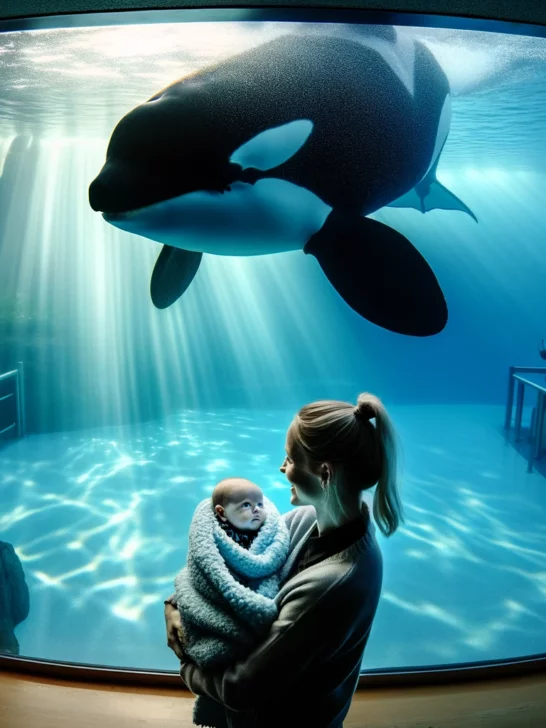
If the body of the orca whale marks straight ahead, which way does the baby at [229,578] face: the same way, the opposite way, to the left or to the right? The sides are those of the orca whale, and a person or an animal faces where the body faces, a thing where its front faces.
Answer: to the left

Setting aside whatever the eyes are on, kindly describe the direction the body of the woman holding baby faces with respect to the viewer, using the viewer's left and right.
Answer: facing to the left of the viewer

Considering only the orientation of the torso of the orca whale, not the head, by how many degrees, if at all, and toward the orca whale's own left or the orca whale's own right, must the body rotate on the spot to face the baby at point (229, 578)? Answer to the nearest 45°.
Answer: approximately 45° to the orca whale's own left

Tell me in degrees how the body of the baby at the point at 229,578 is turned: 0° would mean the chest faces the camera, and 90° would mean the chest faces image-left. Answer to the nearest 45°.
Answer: approximately 315°

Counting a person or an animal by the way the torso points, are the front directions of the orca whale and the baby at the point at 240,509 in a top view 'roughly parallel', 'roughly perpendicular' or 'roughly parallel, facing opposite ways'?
roughly perpendicular

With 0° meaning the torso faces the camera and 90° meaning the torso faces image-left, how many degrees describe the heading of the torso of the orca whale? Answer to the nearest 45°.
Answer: approximately 45°

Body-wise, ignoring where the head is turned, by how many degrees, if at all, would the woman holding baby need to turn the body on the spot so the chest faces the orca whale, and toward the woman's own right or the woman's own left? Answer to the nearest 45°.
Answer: approximately 90° to the woman's own right

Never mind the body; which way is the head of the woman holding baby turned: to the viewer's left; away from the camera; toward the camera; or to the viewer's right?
to the viewer's left

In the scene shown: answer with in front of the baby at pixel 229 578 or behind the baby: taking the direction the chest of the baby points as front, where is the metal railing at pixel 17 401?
behind
